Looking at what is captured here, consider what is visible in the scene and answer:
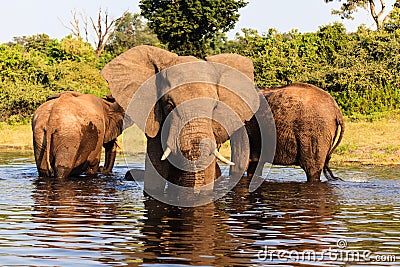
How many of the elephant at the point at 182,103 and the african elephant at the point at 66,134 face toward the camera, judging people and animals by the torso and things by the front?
1

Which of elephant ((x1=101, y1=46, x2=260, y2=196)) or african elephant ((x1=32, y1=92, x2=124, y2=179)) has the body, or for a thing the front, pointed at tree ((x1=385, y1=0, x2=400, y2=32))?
the african elephant

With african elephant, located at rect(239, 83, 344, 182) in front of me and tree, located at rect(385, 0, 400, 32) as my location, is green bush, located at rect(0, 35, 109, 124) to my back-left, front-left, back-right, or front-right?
front-right

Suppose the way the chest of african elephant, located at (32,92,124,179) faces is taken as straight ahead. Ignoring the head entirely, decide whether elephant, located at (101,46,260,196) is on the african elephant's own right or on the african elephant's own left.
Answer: on the african elephant's own right

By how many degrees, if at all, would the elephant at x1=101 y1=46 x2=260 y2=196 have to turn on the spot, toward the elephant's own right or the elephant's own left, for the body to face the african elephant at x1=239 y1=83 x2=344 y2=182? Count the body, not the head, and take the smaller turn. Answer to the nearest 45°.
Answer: approximately 135° to the elephant's own left

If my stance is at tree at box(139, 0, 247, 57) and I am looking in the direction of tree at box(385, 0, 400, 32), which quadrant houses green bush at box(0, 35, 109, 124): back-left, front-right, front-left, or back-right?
back-right

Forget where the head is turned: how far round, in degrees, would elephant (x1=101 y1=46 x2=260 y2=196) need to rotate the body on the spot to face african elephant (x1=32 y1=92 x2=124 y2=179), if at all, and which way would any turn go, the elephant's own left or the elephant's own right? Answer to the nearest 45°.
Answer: approximately 135° to the elephant's own right

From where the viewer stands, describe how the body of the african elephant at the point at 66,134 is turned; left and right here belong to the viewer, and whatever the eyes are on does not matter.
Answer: facing away from the viewer and to the right of the viewer

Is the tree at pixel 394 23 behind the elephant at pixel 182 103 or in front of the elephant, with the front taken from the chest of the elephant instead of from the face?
behind

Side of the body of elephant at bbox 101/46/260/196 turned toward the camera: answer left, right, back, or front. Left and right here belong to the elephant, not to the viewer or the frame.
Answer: front

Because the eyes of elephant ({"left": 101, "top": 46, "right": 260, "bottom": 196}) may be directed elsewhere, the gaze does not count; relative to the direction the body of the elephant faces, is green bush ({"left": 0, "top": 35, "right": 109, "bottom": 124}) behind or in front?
behind

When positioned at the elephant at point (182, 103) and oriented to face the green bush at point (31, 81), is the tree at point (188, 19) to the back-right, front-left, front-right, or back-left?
front-right
